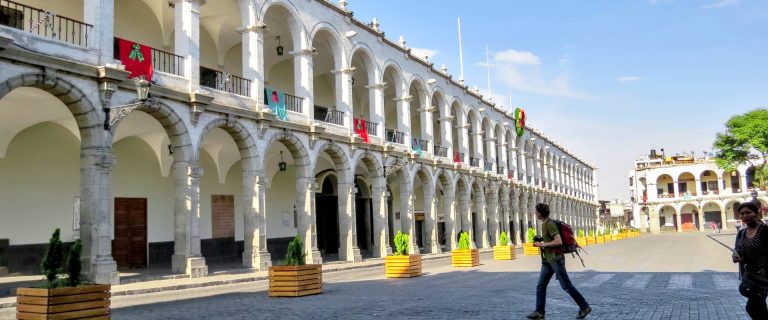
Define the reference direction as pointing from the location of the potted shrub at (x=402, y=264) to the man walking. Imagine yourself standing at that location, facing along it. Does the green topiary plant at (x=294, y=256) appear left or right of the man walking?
right

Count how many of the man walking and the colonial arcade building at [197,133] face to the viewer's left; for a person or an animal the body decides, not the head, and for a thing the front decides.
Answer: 1

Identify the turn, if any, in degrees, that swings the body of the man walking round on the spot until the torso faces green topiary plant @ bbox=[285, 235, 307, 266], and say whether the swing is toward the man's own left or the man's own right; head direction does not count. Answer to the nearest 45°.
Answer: approximately 45° to the man's own right

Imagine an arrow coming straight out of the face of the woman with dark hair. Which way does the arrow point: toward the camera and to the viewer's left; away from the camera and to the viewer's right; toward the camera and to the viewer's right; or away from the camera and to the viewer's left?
toward the camera and to the viewer's left

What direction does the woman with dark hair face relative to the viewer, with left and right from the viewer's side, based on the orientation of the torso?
facing the viewer and to the left of the viewer

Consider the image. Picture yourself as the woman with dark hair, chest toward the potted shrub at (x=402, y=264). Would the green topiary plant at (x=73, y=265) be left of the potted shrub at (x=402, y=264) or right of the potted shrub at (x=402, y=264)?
left

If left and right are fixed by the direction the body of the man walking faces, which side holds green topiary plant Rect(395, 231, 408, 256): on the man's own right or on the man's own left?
on the man's own right

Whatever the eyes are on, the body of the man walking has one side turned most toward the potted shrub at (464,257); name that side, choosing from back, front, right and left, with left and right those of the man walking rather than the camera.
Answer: right

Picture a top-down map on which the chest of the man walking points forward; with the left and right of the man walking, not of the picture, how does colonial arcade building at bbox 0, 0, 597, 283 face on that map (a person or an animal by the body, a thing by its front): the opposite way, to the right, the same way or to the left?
the opposite way

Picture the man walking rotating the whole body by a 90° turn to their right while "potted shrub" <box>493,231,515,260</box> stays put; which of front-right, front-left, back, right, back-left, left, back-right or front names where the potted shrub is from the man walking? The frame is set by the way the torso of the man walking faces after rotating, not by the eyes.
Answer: front

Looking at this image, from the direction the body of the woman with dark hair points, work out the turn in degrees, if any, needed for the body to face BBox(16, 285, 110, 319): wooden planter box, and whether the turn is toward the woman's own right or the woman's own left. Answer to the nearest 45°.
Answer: approximately 45° to the woman's own right

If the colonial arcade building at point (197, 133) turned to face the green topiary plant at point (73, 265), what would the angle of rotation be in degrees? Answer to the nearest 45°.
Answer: approximately 45° to its right

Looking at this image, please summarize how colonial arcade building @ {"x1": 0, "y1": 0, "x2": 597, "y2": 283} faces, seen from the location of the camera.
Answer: facing the viewer and to the right of the viewer

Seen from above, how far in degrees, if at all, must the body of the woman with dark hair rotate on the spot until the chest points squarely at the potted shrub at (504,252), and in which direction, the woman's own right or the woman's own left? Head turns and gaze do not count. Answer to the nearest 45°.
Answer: approximately 90° to the woman's own right

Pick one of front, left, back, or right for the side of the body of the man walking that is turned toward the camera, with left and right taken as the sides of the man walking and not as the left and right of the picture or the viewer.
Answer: left
